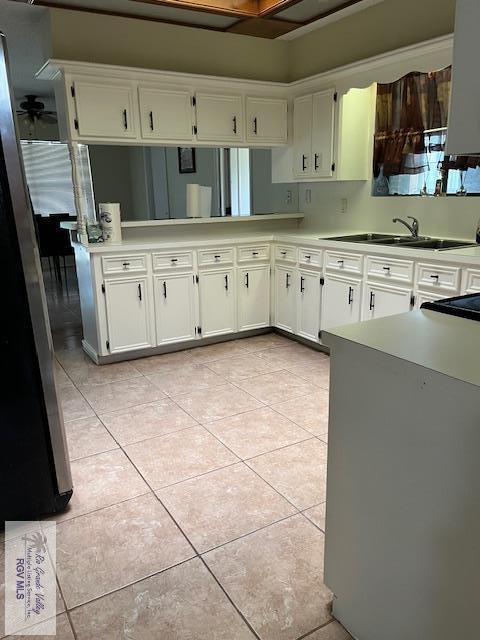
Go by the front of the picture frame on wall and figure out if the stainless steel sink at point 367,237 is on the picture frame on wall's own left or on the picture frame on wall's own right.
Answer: on the picture frame on wall's own left

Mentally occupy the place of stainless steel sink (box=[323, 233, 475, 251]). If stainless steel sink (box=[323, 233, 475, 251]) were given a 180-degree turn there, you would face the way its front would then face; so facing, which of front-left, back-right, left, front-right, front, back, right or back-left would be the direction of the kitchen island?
back-right

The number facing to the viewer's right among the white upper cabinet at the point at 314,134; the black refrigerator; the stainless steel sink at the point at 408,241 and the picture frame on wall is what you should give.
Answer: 1

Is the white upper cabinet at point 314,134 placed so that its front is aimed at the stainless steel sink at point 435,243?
no

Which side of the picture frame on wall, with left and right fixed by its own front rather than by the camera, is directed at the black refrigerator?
front

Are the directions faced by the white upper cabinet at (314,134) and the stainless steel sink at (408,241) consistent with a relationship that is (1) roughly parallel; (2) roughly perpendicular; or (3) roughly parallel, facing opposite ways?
roughly parallel

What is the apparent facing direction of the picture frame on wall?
toward the camera

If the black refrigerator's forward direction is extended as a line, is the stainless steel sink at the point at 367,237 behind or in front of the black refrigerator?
in front

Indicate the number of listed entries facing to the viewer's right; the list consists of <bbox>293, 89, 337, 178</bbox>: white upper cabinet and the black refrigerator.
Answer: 1

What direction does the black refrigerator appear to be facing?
to the viewer's right

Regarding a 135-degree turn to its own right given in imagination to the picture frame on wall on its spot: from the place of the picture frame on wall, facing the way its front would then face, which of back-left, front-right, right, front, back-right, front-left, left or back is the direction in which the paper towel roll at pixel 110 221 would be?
left

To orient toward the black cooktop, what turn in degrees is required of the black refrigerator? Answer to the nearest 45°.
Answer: approximately 45° to its right

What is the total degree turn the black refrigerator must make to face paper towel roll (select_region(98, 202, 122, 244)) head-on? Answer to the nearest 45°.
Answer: approximately 90° to its left

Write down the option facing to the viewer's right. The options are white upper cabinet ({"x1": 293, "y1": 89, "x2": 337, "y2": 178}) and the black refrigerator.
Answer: the black refrigerator

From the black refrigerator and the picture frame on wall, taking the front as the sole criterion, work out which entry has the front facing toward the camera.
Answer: the picture frame on wall

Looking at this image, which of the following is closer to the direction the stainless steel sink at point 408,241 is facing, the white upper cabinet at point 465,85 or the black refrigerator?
the black refrigerator

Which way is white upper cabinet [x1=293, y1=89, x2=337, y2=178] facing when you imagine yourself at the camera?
facing the viewer and to the left of the viewer

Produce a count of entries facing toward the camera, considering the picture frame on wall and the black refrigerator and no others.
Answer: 1

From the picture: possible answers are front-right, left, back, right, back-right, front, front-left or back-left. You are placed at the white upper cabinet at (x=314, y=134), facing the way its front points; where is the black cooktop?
front-left

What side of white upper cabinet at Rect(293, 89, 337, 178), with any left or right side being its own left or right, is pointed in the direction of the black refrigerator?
front
